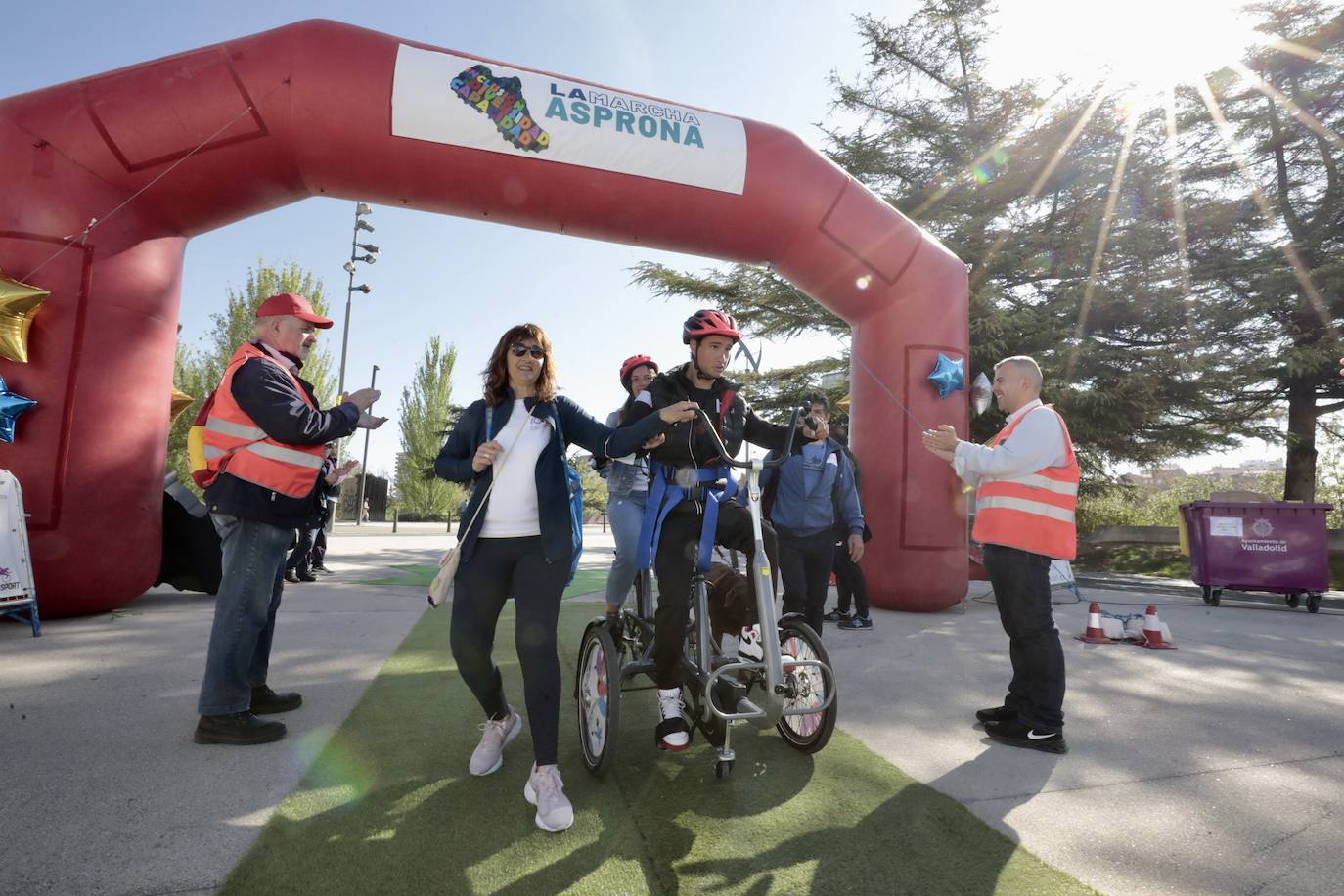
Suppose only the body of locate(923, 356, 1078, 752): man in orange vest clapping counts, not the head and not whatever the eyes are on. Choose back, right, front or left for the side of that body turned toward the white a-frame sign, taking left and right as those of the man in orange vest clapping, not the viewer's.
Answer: front

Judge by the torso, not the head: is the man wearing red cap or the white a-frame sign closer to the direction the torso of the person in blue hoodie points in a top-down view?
the man wearing red cap

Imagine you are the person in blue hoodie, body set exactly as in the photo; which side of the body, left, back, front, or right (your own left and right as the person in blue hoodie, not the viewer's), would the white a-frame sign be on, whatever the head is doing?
right

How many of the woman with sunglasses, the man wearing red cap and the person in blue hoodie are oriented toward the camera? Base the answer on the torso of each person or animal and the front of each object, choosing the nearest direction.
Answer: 2

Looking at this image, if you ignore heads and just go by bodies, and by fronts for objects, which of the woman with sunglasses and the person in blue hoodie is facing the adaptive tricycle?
the person in blue hoodie

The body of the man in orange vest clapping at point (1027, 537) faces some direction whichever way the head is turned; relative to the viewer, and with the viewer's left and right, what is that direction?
facing to the left of the viewer

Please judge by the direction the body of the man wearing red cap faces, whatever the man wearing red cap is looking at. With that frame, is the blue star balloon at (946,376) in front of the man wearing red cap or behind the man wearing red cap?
in front

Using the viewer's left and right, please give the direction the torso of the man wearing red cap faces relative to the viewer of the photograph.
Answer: facing to the right of the viewer

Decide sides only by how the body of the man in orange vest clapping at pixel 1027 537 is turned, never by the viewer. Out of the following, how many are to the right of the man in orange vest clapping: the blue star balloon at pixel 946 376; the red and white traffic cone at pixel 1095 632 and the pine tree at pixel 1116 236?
3

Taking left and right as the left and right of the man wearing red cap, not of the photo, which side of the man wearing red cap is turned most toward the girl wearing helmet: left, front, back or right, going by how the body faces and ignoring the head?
front

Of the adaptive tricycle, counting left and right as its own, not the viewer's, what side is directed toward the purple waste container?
left

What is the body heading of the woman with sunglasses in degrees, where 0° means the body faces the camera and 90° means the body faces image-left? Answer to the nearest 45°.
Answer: approximately 0°

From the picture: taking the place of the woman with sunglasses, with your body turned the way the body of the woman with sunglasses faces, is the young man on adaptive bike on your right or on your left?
on your left

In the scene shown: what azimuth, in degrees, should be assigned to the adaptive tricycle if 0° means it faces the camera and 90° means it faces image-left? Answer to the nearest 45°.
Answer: approximately 315°

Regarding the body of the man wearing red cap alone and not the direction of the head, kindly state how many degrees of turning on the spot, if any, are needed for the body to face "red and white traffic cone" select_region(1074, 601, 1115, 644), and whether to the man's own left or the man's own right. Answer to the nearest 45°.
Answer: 0° — they already face it
